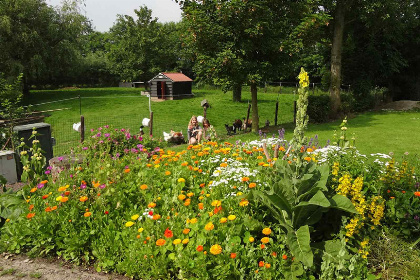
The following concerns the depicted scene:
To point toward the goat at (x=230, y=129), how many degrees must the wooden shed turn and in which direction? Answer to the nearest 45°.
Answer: approximately 45° to its left

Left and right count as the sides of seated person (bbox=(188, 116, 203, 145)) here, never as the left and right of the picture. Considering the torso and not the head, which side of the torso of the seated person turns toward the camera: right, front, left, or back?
front

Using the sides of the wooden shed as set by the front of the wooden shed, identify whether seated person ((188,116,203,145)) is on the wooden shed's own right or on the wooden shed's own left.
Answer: on the wooden shed's own left

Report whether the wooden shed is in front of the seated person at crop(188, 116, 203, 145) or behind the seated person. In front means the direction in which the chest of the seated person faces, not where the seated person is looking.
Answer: behind

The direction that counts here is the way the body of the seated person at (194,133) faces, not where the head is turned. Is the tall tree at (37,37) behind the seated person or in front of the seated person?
behind

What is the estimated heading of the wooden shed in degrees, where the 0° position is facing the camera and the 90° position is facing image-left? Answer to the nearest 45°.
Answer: approximately 45°

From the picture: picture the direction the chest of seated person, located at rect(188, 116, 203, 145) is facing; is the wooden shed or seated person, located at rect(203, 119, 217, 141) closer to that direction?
the seated person

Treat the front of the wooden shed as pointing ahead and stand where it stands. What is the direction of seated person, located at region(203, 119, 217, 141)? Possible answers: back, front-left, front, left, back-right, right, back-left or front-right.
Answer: front-left

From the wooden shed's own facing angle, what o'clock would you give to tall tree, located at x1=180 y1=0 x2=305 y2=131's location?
The tall tree is roughly at 10 o'clock from the wooden shed.
